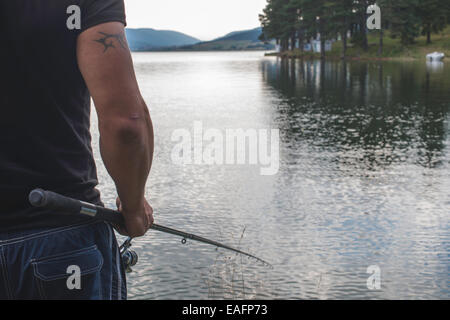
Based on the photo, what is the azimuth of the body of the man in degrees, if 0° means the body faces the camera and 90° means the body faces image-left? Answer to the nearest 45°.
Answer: approximately 180°
